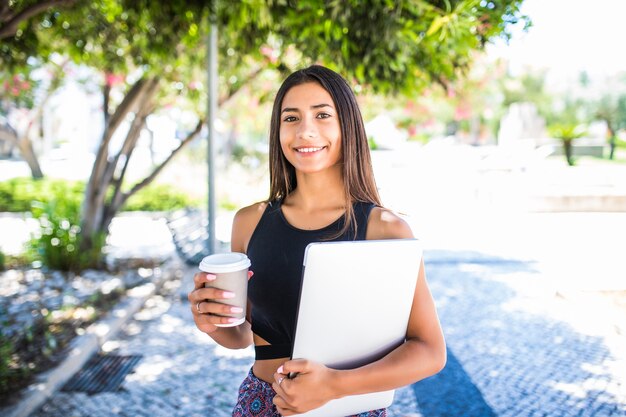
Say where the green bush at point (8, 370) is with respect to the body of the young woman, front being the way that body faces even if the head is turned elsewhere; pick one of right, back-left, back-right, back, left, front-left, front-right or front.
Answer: back-right

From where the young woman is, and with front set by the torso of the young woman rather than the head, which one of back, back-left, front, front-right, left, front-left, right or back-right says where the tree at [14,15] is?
back-right

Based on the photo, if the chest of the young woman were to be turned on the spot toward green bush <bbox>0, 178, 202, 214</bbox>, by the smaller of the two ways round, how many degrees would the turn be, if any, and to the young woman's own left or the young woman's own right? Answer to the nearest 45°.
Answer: approximately 135° to the young woman's own right

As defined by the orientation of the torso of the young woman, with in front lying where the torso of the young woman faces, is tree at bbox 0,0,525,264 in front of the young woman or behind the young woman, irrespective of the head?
behind

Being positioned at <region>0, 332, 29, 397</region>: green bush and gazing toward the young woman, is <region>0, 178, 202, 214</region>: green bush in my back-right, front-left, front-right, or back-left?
back-left

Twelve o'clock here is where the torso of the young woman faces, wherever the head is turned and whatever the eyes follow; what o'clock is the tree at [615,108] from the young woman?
The tree is roughly at 7 o'clock from the young woman.

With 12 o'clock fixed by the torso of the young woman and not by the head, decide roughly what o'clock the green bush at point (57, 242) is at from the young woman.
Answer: The green bush is roughly at 5 o'clock from the young woman.

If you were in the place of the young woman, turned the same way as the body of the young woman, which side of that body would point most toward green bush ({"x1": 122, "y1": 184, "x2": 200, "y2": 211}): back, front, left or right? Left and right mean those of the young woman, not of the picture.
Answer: back

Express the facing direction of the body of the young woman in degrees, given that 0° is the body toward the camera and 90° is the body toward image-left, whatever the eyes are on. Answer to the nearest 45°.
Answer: approximately 0°

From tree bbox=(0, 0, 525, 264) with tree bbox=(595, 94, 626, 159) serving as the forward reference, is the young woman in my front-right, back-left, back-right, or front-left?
back-right

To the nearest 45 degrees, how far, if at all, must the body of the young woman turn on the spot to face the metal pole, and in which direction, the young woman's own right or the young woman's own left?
approximately 180°
